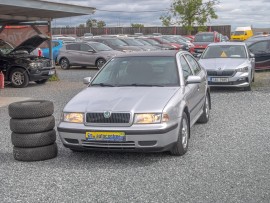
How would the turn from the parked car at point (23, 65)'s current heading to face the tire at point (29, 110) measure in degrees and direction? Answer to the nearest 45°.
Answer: approximately 45° to its right

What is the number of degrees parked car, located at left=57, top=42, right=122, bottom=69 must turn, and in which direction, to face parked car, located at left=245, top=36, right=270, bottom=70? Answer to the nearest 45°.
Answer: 0° — it already faces it

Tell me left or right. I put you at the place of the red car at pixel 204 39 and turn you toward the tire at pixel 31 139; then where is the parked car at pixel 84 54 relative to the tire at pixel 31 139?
right

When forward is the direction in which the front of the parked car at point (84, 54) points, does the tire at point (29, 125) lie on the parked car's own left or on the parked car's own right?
on the parked car's own right
